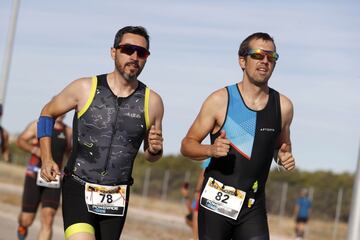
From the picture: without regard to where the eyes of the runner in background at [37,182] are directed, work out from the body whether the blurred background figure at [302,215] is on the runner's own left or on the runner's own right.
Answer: on the runner's own left

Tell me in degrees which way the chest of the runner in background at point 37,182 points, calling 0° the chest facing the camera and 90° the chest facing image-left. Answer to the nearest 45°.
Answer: approximately 315°
